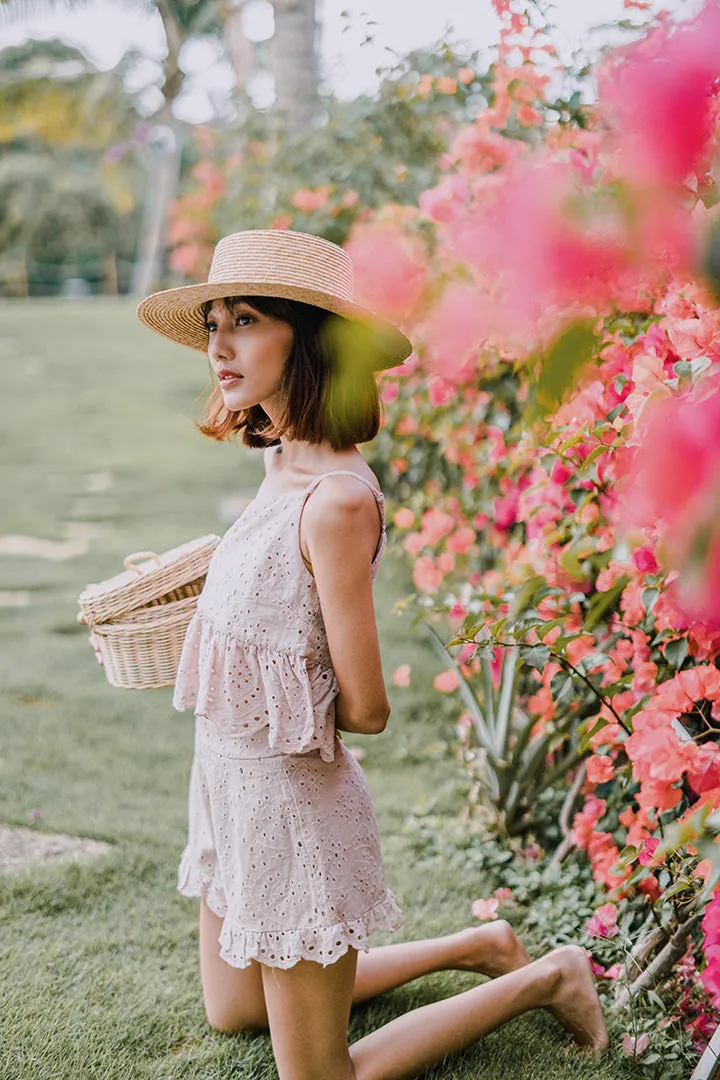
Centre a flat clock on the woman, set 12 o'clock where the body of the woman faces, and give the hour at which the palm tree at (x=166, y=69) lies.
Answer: The palm tree is roughly at 4 o'clock from the woman.

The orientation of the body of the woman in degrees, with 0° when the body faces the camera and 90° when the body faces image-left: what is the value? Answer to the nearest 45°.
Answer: approximately 45°

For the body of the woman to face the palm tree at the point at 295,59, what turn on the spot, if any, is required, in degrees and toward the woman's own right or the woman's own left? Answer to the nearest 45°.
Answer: approximately 135° to the woman's own right
